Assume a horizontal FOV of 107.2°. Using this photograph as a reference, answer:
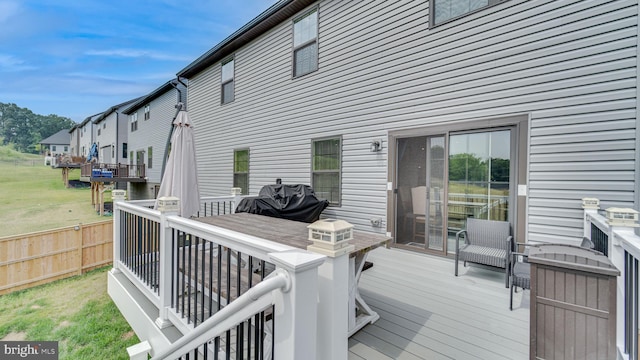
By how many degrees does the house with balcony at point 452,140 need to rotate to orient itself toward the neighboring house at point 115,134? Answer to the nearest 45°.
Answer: approximately 90° to its right

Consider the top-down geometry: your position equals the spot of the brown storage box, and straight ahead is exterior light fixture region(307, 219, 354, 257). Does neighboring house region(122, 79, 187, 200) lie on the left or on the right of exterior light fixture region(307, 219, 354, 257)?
right
